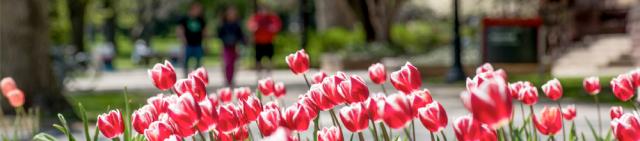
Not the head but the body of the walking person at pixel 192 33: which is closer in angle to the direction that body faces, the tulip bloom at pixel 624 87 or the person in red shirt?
the tulip bloom

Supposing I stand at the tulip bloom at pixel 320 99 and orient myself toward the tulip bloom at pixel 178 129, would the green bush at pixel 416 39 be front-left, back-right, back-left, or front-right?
back-right

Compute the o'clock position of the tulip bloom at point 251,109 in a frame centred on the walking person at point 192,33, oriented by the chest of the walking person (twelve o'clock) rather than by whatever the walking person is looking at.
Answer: The tulip bloom is roughly at 12 o'clock from the walking person.

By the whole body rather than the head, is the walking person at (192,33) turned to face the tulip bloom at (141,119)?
yes

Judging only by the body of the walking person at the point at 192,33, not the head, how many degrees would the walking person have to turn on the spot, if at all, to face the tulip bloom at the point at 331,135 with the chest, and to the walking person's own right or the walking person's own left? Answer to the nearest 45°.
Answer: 0° — they already face it
